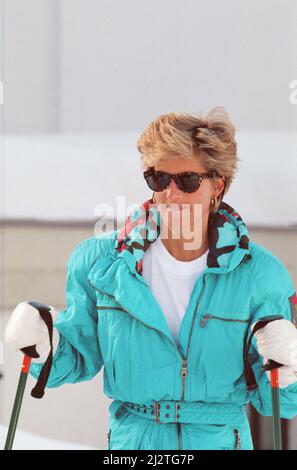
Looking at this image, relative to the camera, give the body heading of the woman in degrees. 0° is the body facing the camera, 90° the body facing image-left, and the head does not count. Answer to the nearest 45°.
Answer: approximately 0°
